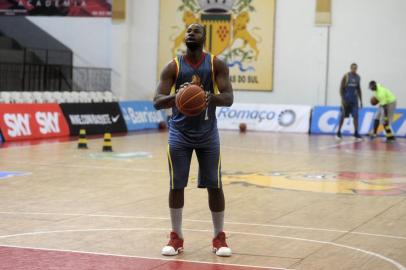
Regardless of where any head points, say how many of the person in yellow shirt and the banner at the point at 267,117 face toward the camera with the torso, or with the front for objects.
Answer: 1

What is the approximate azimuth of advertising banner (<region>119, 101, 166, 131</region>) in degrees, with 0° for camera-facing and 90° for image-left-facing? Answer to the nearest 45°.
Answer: approximately 0°

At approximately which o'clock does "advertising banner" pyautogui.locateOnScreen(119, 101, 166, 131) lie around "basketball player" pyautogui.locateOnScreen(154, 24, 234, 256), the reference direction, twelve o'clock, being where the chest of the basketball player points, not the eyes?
The advertising banner is roughly at 6 o'clock from the basketball player.

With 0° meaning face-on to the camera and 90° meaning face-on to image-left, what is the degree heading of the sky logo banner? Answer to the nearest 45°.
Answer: approximately 0°

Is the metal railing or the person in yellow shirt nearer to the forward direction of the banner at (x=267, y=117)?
the person in yellow shirt

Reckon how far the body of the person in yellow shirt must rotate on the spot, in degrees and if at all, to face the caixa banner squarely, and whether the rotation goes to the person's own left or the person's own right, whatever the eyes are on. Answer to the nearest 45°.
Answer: approximately 45° to the person's own right

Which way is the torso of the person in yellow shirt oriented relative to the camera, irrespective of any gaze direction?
to the viewer's left

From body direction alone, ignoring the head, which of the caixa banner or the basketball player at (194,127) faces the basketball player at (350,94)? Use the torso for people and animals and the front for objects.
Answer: the caixa banner

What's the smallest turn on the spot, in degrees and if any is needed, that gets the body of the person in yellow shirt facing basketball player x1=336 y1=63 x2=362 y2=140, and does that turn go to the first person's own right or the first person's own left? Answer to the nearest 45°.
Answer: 0° — they already face them
